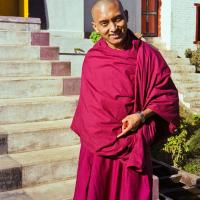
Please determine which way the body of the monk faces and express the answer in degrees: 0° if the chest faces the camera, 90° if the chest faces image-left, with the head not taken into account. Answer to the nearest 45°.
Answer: approximately 0°

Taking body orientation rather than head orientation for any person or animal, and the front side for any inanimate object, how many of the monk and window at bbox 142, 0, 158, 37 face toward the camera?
2

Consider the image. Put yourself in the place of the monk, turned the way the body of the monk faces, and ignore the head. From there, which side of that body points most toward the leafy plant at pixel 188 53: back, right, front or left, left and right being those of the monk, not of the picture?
back

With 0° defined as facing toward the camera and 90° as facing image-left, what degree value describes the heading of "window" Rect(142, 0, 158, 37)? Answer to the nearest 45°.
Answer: approximately 0°

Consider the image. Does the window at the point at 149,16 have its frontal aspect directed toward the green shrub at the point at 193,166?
yes

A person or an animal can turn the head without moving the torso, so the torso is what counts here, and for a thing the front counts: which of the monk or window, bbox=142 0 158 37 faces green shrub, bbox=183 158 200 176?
the window

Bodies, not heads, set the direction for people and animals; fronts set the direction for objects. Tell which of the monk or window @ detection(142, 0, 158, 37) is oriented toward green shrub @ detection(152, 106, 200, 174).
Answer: the window

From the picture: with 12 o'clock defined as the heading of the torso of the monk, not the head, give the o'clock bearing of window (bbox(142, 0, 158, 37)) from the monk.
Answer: The window is roughly at 6 o'clock from the monk.

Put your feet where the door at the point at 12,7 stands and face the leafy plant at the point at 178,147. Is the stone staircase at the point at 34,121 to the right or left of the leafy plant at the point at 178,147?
right
